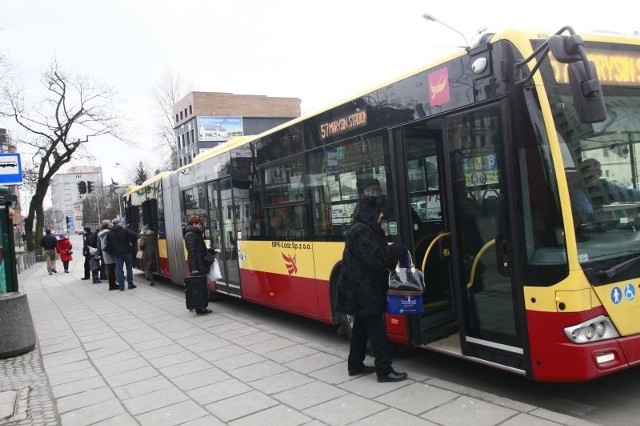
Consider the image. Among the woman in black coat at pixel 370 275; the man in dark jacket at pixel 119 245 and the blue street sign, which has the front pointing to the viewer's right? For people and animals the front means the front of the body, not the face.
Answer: the woman in black coat

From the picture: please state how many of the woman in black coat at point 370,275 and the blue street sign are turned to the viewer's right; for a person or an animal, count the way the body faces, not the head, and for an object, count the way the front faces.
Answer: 1

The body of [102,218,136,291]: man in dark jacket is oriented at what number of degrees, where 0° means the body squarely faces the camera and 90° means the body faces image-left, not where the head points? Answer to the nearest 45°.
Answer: approximately 180°

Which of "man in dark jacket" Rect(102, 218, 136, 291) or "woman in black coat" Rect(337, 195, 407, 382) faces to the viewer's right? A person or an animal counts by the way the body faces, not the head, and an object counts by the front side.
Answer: the woman in black coat

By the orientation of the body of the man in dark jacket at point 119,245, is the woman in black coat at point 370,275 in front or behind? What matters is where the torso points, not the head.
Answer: behind

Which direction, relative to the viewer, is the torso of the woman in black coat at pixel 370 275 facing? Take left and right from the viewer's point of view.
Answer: facing to the right of the viewer

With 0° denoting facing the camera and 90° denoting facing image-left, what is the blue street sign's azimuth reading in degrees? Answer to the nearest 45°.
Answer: approximately 0°

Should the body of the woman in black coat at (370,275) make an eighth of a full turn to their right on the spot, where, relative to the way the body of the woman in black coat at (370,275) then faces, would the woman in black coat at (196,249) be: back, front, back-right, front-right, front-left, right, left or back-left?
back

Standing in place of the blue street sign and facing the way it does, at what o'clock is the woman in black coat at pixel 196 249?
The woman in black coat is roughly at 9 o'clock from the blue street sign.

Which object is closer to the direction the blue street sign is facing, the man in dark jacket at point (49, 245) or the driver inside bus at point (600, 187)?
the driver inside bus
